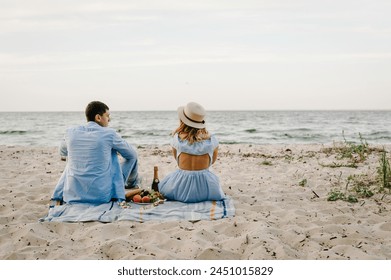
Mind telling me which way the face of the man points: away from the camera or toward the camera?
away from the camera

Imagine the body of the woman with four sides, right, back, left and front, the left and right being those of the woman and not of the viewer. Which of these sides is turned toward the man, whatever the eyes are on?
left

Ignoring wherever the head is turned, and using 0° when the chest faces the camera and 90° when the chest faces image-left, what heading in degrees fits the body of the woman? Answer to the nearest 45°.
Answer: approximately 180°

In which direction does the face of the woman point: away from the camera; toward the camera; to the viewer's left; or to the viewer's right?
away from the camera
